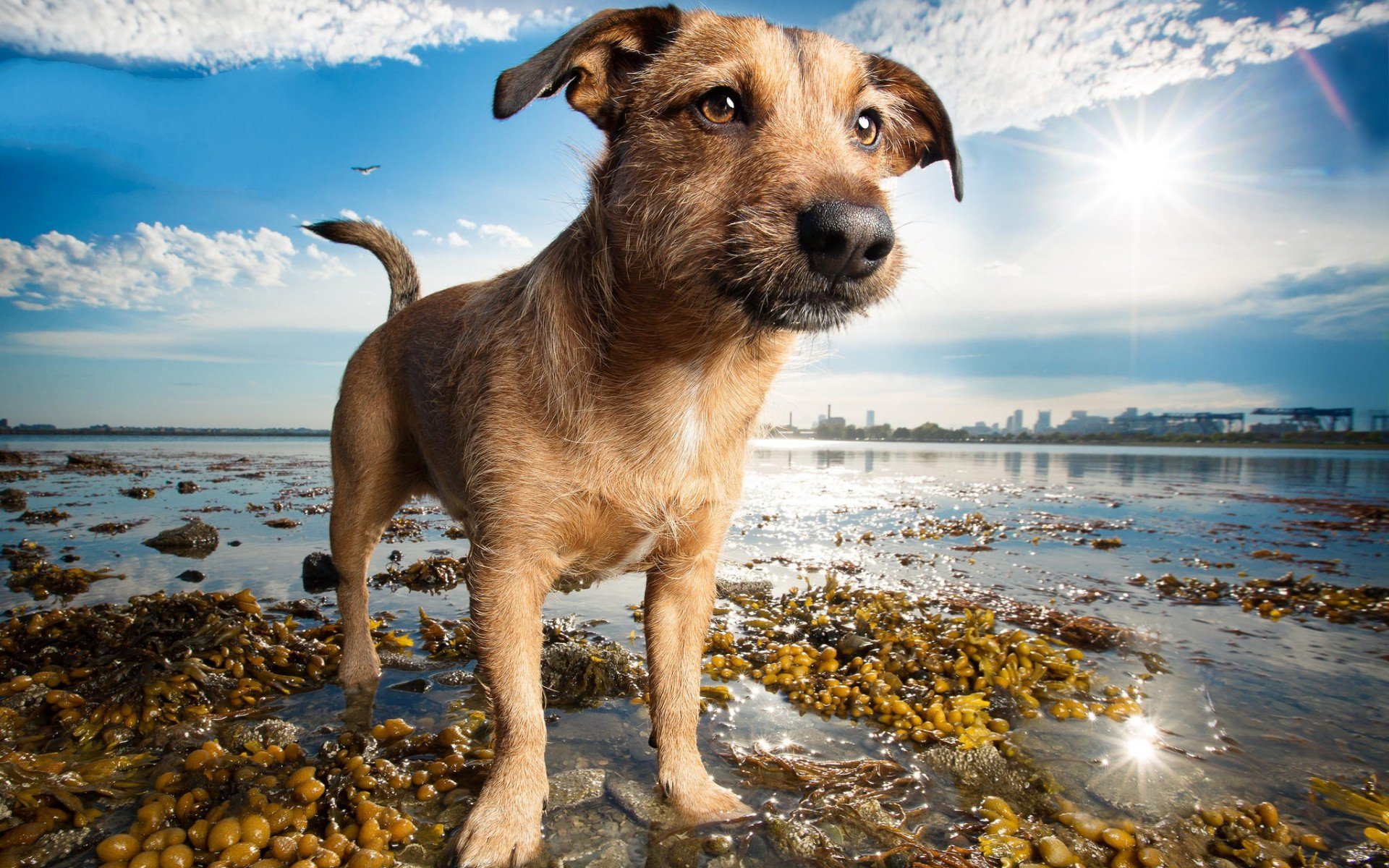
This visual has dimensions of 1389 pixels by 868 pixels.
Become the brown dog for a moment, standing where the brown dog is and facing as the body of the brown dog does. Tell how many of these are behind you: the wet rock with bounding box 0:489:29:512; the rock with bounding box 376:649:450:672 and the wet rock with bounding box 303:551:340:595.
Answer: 3

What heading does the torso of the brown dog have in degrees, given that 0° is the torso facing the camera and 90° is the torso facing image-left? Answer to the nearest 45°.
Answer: approximately 315°

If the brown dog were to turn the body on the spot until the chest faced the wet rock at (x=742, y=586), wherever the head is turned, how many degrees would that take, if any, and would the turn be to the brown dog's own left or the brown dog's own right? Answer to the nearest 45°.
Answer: approximately 135° to the brown dog's own left

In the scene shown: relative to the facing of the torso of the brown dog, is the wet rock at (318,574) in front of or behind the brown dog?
behind

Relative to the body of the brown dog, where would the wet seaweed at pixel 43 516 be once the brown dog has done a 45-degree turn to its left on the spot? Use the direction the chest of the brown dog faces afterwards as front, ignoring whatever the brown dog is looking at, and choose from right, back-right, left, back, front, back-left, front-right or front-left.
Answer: back-left

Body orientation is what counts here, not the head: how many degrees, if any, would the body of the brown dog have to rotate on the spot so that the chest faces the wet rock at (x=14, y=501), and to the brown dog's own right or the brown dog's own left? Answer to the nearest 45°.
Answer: approximately 180°

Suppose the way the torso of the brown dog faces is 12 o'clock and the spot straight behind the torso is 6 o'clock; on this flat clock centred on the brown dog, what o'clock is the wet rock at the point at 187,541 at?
The wet rock is roughly at 6 o'clock from the brown dog.

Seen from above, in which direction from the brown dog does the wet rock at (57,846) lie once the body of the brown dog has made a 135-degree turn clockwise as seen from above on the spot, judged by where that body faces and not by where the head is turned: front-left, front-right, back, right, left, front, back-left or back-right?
front

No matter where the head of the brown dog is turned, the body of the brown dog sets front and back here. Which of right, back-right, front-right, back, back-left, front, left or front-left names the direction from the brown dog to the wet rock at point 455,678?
back
